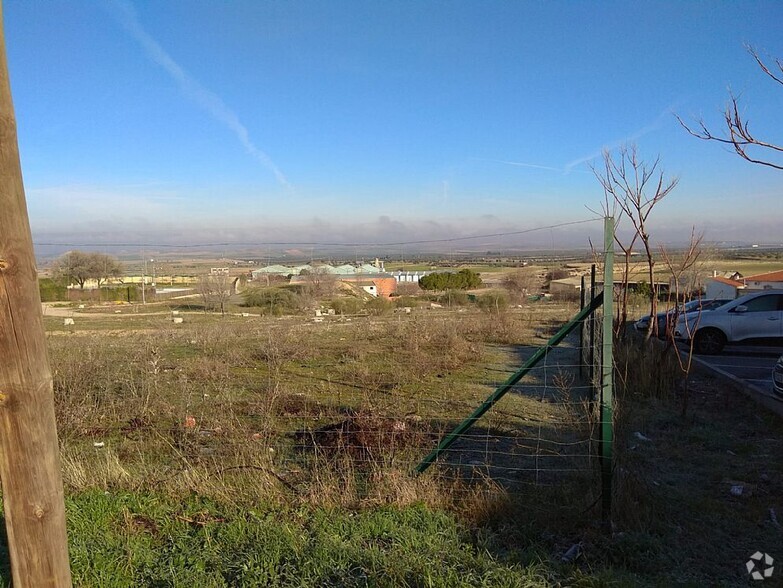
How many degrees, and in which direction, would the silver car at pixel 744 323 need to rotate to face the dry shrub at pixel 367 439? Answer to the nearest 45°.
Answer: approximately 90° to its left

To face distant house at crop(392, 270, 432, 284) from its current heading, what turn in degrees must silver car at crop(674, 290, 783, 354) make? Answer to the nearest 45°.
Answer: approximately 45° to its right

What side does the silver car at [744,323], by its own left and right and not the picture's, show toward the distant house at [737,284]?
right

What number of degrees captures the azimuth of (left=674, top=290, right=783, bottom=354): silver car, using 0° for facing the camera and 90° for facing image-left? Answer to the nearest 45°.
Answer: approximately 90°

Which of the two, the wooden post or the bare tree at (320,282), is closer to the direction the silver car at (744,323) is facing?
the bare tree
